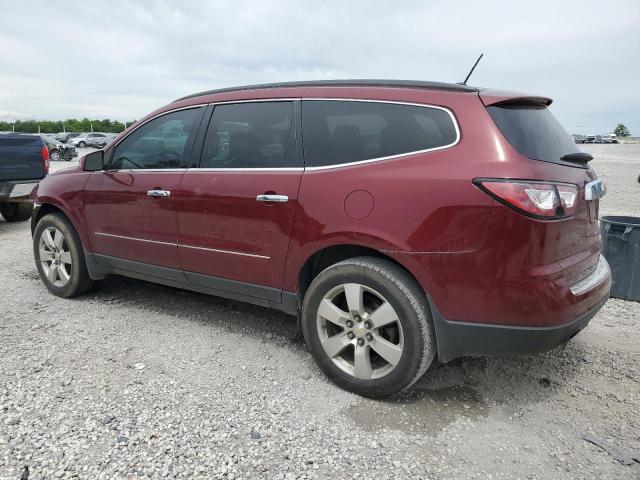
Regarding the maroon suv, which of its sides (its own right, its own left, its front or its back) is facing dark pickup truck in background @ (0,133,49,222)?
front

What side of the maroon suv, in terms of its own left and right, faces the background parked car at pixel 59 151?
front

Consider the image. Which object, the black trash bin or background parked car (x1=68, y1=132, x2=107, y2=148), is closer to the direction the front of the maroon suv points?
the background parked car

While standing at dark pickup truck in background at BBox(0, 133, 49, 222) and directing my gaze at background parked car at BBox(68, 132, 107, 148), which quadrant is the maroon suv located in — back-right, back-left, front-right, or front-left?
back-right

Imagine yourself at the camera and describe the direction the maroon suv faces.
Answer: facing away from the viewer and to the left of the viewer

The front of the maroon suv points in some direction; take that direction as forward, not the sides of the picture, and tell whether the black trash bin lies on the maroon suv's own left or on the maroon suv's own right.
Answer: on the maroon suv's own right
